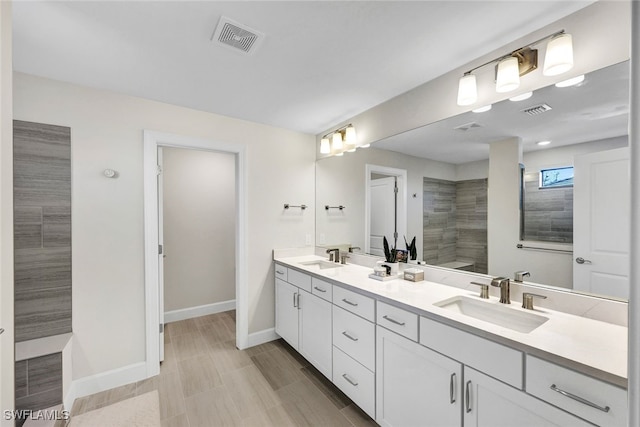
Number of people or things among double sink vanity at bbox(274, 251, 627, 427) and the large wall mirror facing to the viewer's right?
0

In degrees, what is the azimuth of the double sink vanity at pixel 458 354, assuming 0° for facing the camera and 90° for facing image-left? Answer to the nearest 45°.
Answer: approximately 45°

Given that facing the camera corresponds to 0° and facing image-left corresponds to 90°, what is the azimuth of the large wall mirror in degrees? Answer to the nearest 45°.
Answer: approximately 45°

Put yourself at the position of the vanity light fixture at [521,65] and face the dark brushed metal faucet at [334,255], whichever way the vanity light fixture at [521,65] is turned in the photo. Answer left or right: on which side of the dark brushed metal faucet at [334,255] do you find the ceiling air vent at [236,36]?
left

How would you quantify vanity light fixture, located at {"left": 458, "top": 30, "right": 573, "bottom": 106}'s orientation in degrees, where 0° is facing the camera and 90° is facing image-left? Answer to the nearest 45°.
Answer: approximately 45°

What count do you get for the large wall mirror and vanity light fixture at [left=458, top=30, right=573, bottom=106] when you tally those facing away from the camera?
0

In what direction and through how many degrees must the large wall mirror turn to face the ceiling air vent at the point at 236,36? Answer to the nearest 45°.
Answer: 0° — it already faces it

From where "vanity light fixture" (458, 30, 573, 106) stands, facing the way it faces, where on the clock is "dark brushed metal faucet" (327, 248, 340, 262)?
The dark brushed metal faucet is roughly at 2 o'clock from the vanity light fixture.
